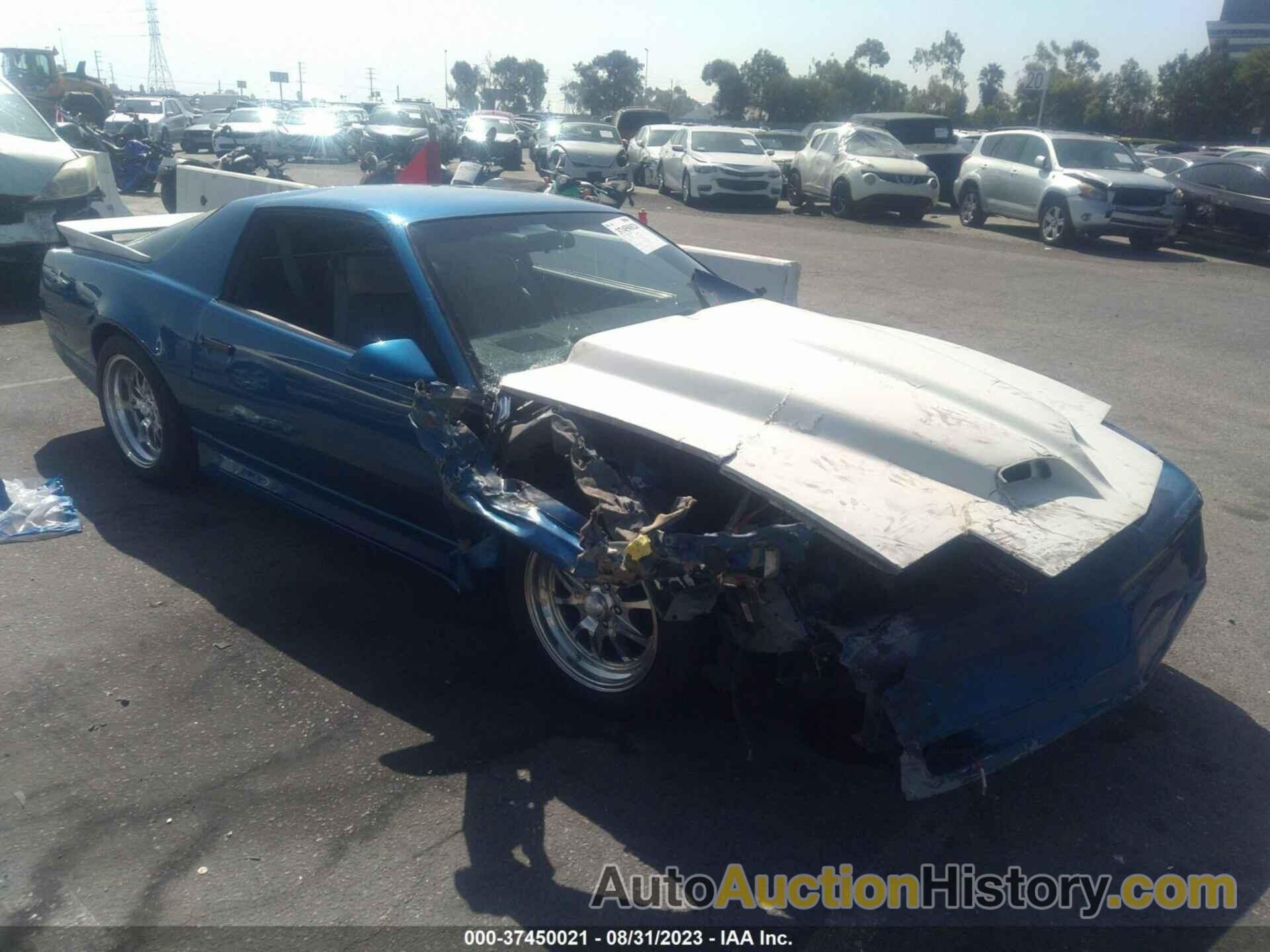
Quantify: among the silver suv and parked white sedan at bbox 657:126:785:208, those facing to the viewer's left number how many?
0

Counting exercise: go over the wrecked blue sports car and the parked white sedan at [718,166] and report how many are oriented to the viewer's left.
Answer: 0

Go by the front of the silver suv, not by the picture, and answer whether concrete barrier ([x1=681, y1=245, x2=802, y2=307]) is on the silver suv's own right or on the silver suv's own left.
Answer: on the silver suv's own right

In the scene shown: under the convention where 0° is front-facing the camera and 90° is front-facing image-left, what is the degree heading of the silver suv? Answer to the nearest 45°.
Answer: approximately 315°

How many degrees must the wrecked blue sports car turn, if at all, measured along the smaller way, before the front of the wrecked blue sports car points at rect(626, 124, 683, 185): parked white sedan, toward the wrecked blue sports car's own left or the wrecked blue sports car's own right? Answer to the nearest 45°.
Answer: approximately 135° to the wrecked blue sports car's own left

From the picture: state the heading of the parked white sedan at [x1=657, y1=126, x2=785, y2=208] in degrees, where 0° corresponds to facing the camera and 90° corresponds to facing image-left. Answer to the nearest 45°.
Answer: approximately 315°

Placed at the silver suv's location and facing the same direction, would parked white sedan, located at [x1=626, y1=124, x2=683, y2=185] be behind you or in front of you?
behind

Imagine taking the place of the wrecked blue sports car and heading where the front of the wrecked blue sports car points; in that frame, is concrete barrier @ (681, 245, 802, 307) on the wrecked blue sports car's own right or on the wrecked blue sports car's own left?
on the wrecked blue sports car's own left

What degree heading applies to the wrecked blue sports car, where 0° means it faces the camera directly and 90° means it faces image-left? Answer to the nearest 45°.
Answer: approximately 315°
